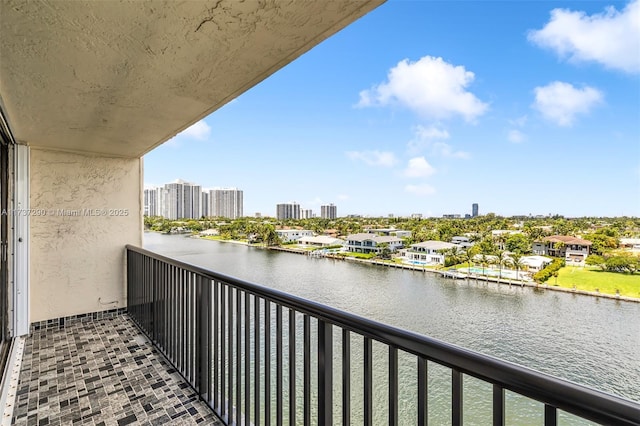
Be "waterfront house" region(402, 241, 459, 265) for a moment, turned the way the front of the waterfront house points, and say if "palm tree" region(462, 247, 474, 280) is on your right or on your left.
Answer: on your left

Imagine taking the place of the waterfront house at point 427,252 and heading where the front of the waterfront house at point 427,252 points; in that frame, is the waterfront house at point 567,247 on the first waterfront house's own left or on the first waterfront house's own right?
on the first waterfront house's own left

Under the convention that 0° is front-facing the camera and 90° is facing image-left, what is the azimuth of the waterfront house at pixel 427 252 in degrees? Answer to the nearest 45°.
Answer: approximately 45°

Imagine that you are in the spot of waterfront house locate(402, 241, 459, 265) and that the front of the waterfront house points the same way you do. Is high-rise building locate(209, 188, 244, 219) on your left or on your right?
on your right

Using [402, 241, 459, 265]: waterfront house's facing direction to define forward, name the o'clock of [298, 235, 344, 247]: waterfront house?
[298, 235, 344, 247]: waterfront house is roughly at 2 o'clock from [402, 241, 459, 265]: waterfront house.

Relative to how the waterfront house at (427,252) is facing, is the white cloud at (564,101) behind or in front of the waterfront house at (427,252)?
behind

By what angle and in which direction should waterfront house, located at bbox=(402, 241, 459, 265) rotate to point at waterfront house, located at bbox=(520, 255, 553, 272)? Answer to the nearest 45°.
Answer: approximately 90° to its left

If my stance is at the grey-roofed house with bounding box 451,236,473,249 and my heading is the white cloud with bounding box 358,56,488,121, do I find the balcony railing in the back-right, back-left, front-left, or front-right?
back-left

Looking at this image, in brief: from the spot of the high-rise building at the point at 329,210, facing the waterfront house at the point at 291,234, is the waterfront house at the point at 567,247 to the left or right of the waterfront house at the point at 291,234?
left
